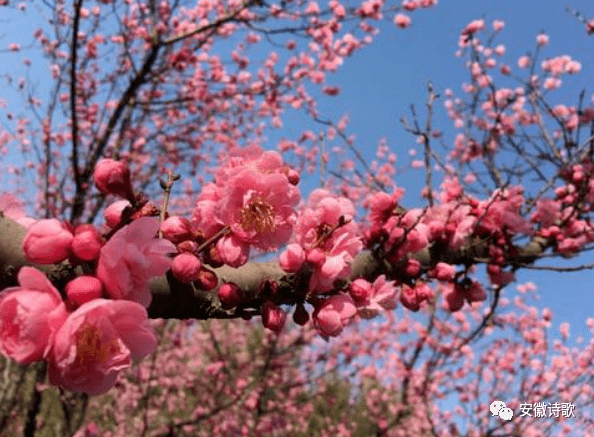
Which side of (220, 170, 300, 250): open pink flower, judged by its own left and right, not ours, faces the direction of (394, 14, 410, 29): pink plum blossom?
back

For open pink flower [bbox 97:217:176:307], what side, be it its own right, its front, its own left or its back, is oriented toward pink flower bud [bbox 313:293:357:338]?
left

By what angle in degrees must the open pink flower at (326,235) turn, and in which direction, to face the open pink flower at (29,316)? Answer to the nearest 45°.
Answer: approximately 45° to its right

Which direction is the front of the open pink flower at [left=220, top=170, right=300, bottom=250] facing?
toward the camera

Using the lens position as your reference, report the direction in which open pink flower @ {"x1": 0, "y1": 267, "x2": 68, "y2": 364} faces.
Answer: facing the viewer and to the left of the viewer

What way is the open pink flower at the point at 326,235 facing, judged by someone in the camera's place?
facing the viewer

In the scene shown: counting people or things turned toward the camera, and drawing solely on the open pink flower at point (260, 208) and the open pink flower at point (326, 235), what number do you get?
2

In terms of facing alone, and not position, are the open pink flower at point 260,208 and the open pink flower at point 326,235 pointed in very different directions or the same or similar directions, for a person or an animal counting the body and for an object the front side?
same or similar directions
